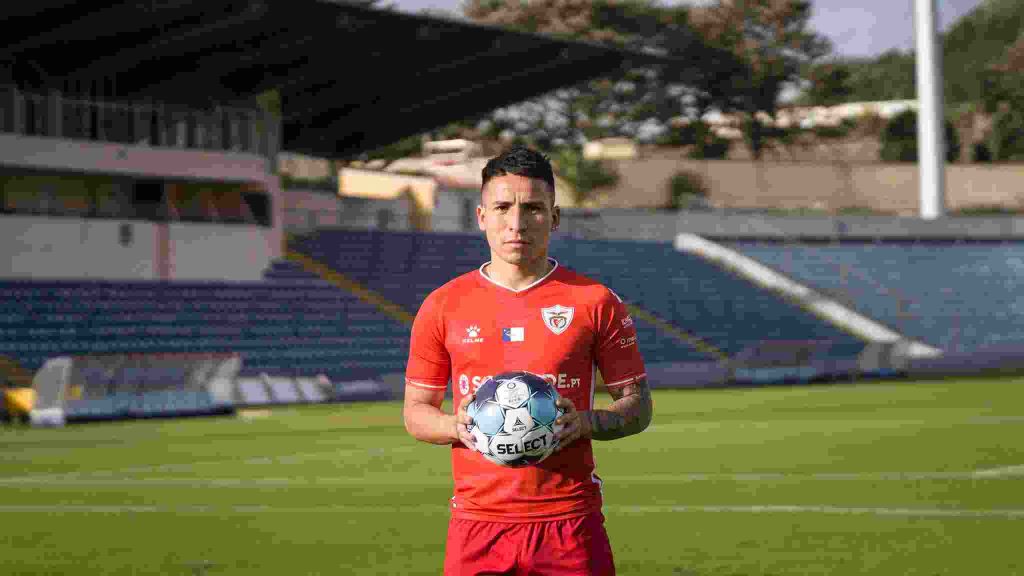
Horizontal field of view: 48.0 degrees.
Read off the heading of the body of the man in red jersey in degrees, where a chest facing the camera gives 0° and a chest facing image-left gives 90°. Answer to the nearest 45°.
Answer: approximately 0°

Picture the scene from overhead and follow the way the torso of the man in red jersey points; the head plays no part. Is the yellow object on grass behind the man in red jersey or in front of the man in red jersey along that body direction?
behind
